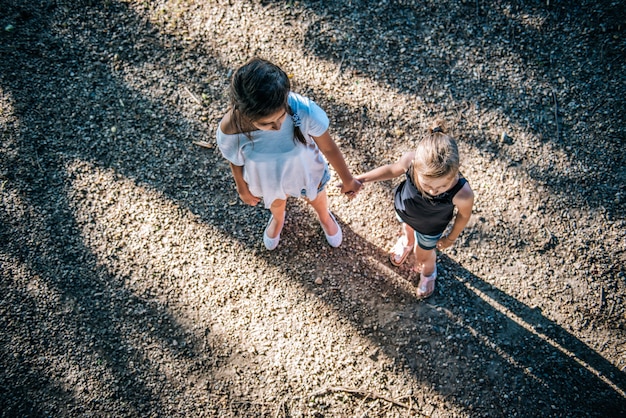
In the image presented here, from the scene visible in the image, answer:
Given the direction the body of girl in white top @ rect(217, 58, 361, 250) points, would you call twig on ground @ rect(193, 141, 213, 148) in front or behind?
behind

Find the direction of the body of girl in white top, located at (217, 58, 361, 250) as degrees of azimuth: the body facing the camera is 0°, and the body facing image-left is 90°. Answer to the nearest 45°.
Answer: approximately 0°
